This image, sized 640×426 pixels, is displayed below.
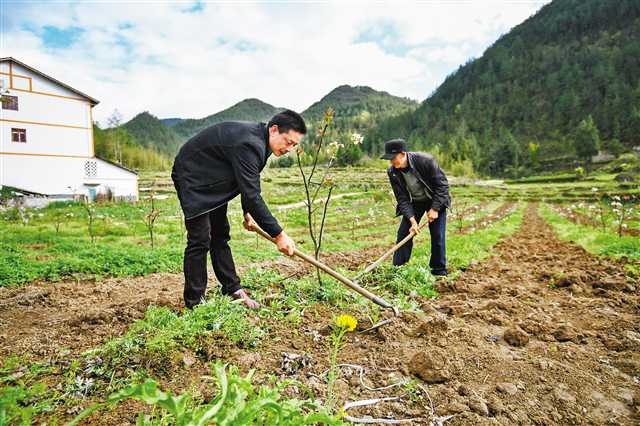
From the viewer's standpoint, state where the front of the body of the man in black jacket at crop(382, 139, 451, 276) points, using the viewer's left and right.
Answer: facing the viewer and to the left of the viewer

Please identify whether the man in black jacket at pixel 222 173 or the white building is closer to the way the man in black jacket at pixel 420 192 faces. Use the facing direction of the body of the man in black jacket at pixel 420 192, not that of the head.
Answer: the man in black jacket

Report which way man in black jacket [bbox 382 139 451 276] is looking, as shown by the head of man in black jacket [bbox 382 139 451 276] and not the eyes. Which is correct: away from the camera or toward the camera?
toward the camera

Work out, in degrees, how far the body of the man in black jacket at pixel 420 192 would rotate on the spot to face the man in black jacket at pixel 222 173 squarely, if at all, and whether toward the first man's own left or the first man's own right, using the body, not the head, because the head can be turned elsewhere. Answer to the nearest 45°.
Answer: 0° — they already face them

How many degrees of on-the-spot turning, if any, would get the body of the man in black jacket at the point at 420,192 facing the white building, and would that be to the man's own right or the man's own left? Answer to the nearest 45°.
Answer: approximately 90° to the man's own right
